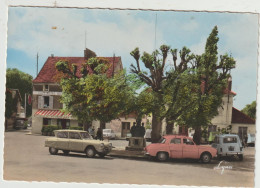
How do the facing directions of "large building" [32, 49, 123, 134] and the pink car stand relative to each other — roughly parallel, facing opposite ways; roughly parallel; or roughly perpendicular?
roughly perpendicular

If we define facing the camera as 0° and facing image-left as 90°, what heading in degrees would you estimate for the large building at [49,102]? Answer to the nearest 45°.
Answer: approximately 0°

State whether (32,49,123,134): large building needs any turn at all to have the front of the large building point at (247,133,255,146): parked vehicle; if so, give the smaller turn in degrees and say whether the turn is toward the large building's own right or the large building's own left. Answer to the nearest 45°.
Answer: approximately 90° to the large building's own left

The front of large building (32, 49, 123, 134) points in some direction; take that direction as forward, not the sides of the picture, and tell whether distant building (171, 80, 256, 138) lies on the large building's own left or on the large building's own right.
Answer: on the large building's own left

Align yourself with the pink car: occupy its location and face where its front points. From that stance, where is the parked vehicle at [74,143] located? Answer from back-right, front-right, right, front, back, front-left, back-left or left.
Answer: back

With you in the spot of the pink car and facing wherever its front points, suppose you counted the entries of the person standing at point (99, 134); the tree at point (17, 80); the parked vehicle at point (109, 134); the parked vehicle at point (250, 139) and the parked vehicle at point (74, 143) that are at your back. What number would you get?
4

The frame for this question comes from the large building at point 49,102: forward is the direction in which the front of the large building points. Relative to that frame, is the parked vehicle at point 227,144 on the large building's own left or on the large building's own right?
on the large building's own left

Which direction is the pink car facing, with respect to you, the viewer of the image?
facing to the right of the viewer

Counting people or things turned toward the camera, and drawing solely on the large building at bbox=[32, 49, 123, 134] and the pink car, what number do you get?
1
